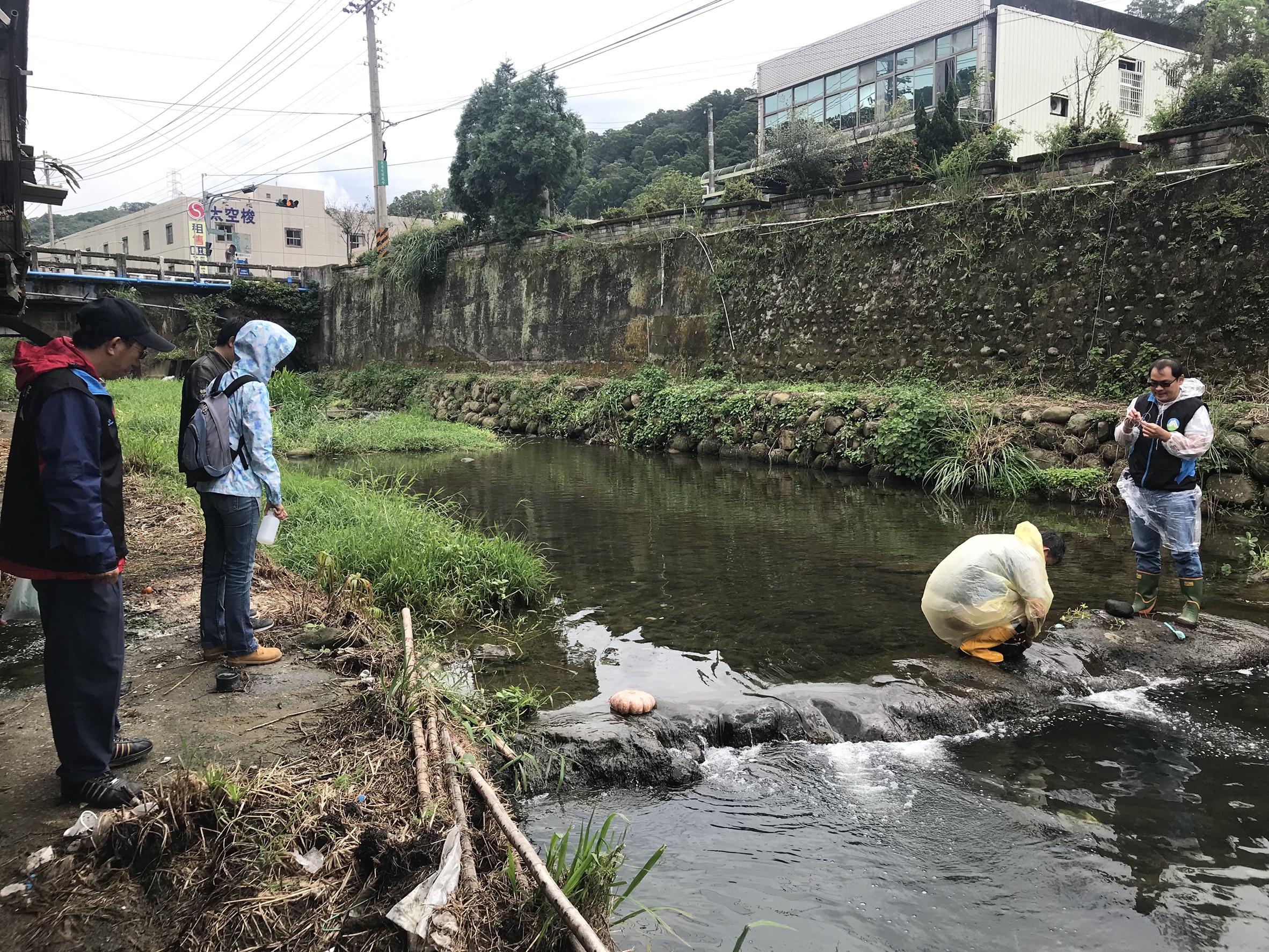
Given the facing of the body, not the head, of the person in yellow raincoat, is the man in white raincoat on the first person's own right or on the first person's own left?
on the first person's own left

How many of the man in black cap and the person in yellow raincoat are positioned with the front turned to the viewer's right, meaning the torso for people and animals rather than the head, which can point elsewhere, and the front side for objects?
2

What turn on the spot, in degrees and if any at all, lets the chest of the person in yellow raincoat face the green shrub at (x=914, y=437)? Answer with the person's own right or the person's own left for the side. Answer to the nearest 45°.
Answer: approximately 90° to the person's own left

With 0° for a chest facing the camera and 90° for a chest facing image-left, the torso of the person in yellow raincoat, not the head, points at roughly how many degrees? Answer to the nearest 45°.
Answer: approximately 270°

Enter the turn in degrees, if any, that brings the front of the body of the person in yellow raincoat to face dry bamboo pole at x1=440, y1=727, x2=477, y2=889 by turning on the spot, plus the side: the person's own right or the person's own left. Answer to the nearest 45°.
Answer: approximately 135° to the person's own right

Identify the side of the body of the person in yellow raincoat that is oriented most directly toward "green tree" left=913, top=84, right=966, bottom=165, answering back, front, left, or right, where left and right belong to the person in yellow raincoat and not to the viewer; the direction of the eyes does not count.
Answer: left

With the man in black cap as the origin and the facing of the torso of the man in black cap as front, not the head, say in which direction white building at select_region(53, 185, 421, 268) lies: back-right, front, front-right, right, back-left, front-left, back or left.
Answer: left

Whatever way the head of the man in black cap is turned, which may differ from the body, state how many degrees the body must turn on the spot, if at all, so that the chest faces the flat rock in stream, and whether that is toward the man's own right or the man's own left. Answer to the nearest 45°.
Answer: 0° — they already face it

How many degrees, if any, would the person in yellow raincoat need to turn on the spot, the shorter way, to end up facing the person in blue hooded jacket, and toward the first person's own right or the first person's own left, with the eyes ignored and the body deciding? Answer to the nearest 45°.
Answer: approximately 135° to the first person's own right

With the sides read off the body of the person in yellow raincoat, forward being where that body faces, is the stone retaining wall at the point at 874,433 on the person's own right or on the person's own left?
on the person's own left

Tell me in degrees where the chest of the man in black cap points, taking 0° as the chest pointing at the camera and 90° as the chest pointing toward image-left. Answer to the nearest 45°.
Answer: approximately 270°

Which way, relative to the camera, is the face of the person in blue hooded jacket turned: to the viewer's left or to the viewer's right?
to the viewer's right

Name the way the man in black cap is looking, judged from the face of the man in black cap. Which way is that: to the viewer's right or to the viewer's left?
to the viewer's right
